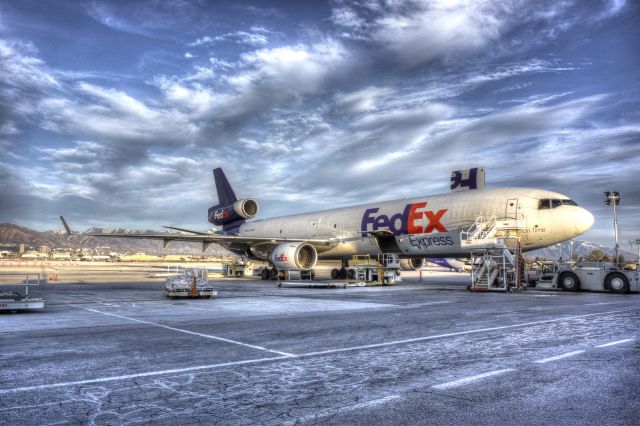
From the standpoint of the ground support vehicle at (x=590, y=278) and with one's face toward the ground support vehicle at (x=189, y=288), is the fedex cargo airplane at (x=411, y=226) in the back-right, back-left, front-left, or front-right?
front-right

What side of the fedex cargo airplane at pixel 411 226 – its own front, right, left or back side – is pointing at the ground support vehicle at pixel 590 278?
front

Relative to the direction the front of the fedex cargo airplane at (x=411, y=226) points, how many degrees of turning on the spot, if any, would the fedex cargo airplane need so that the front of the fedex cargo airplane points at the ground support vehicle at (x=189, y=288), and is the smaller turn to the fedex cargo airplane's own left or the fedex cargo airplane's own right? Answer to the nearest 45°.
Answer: approximately 90° to the fedex cargo airplane's own right
